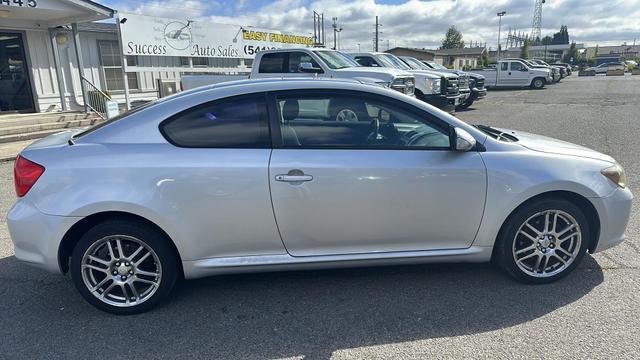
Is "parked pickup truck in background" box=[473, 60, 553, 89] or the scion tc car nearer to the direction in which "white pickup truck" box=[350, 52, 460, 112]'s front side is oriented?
the scion tc car

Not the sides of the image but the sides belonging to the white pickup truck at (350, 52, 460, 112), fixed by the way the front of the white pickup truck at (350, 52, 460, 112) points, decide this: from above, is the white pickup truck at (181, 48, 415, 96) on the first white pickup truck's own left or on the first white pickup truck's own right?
on the first white pickup truck's own right

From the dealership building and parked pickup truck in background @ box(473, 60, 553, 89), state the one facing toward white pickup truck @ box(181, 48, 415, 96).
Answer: the dealership building

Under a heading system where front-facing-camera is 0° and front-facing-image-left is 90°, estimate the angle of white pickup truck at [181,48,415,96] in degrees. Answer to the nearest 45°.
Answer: approximately 315°

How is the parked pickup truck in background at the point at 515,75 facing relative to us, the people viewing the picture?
facing to the right of the viewer

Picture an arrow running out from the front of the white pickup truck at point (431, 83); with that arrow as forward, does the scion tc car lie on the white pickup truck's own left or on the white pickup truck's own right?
on the white pickup truck's own right

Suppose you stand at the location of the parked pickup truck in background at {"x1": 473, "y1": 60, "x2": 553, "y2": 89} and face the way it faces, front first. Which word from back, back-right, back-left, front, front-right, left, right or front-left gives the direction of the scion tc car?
right

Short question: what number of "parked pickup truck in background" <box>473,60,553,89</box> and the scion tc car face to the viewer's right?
2

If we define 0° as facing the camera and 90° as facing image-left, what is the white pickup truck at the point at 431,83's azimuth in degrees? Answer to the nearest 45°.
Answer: approximately 315°

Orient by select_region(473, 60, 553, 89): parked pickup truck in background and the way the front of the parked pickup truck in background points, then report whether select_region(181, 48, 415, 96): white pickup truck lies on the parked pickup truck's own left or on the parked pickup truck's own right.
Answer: on the parked pickup truck's own right

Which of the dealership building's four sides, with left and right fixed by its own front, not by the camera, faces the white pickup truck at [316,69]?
front

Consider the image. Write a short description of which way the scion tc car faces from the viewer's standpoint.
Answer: facing to the right of the viewer

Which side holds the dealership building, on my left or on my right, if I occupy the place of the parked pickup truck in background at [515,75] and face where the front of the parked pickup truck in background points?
on my right
